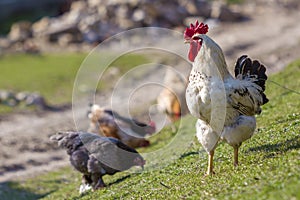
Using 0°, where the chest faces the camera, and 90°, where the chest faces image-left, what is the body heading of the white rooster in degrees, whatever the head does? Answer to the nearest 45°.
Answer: approximately 45°

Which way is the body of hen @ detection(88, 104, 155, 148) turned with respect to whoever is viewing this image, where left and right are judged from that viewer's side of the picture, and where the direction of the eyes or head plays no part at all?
facing to the right of the viewer

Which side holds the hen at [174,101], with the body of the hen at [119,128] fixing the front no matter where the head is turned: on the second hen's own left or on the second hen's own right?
on the second hen's own left

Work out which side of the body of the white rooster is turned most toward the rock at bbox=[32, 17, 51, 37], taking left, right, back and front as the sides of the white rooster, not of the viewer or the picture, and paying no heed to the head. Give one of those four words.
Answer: right
